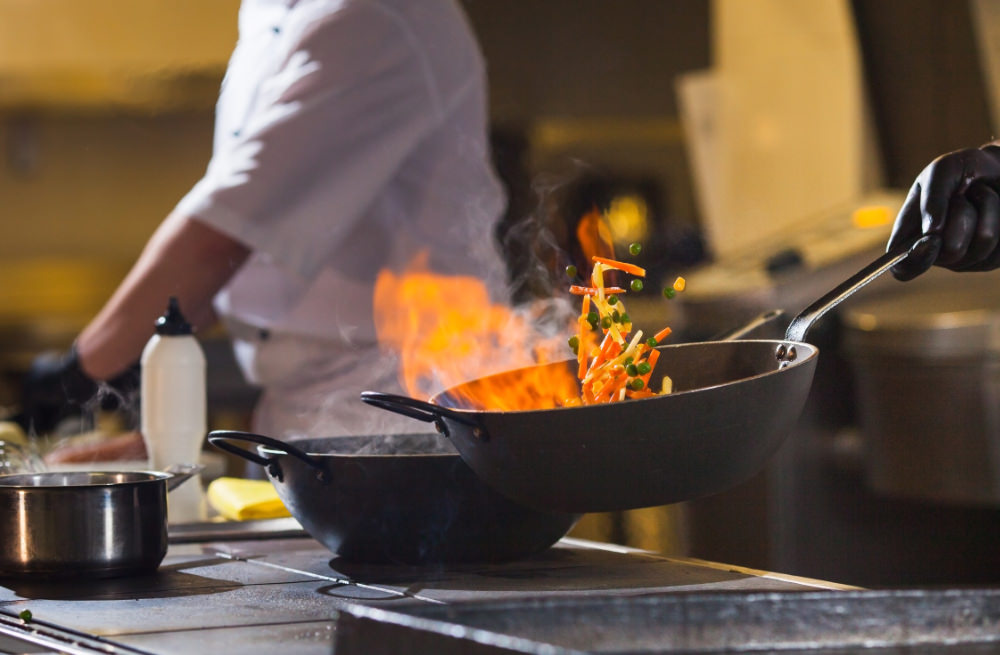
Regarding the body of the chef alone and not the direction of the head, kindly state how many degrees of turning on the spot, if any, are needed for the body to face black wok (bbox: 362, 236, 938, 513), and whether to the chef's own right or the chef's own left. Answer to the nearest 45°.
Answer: approximately 90° to the chef's own left

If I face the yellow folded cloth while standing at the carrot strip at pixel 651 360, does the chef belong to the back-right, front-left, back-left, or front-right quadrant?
front-right

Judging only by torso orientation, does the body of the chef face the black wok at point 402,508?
no

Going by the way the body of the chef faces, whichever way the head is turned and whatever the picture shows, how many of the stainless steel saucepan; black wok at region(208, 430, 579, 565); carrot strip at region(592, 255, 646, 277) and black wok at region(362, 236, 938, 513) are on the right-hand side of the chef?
0

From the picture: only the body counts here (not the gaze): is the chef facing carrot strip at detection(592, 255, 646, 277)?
no

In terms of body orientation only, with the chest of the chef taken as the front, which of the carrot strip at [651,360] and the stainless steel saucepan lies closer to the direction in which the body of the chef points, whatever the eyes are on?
the stainless steel saucepan

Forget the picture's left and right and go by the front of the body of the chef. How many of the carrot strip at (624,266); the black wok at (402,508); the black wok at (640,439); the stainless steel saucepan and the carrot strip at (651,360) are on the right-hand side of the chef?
0

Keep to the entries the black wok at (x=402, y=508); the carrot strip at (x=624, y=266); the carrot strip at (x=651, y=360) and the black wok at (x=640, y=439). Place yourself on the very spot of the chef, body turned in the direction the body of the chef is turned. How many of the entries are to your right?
0

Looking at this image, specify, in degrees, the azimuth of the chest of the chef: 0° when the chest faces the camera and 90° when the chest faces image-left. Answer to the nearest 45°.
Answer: approximately 90°

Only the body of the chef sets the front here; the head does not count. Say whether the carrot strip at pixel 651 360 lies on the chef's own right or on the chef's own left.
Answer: on the chef's own left

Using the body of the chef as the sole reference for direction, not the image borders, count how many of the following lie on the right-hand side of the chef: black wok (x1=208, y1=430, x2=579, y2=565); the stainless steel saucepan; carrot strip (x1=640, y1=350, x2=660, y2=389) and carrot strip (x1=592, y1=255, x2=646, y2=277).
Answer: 0

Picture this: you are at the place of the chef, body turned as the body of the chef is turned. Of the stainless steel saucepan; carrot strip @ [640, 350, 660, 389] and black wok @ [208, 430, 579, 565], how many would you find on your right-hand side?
0
